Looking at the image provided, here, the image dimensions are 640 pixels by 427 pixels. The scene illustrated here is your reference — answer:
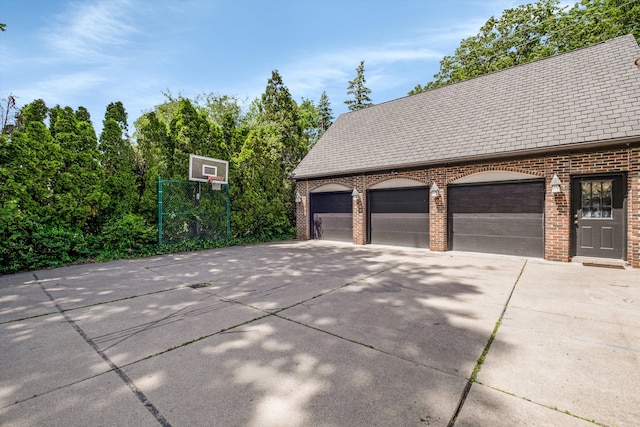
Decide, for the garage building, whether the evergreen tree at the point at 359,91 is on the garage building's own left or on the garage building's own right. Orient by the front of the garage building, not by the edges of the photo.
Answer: on the garage building's own right

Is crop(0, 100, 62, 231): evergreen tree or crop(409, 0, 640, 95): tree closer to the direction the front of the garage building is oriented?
the evergreen tree

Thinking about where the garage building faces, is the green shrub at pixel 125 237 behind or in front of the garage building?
in front

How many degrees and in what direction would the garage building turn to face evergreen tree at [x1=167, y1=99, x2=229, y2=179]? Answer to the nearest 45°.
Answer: approximately 45° to its right

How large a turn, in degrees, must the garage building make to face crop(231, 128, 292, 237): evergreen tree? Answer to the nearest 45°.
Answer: approximately 45° to its right

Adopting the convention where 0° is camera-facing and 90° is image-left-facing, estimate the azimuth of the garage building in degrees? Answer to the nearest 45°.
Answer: approximately 45°

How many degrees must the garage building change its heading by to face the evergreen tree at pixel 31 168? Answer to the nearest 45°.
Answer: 0° — it already faces it

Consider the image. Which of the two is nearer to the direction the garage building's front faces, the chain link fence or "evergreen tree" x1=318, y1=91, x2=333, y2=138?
the chain link fence

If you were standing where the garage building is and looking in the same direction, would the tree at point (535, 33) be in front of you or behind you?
behind

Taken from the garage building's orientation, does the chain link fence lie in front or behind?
in front
